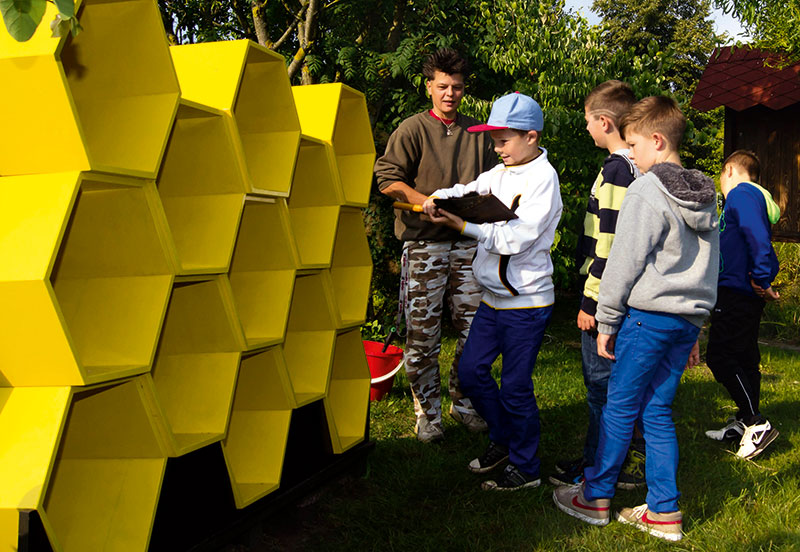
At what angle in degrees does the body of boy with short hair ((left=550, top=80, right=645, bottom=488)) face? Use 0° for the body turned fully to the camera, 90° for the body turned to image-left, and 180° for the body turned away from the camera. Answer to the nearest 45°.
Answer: approximately 90°

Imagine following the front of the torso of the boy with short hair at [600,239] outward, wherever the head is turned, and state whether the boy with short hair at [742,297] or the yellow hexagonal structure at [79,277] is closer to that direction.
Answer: the yellow hexagonal structure

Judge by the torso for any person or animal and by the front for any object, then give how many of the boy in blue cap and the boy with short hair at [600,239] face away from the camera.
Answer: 0

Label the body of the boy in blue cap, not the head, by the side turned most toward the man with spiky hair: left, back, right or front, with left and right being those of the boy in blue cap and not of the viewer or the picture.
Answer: right

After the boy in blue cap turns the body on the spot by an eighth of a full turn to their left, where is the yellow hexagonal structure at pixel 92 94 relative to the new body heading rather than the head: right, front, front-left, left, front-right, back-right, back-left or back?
front-right

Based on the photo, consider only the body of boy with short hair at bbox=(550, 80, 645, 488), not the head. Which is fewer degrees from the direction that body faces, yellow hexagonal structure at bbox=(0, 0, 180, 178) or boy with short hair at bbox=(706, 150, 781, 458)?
the yellow hexagonal structure

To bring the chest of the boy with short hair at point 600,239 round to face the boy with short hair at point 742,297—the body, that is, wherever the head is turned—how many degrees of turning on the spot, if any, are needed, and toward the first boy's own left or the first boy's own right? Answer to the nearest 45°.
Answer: approximately 135° to the first boy's own right

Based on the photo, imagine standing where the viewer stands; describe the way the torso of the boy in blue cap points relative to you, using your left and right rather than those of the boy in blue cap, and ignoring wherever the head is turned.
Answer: facing the viewer and to the left of the viewer

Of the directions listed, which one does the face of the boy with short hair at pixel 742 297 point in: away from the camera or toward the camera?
away from the camera

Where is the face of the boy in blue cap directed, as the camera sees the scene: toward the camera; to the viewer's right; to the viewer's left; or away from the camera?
to the viewer's left

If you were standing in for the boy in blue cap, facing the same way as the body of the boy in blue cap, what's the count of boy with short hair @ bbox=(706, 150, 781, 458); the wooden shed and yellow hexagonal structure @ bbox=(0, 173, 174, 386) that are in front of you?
1

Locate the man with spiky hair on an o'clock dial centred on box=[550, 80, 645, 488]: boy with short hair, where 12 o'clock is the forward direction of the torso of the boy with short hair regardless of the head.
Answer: The man with spiky hair is roughly at 1 o'clock from the boy with short hair.
